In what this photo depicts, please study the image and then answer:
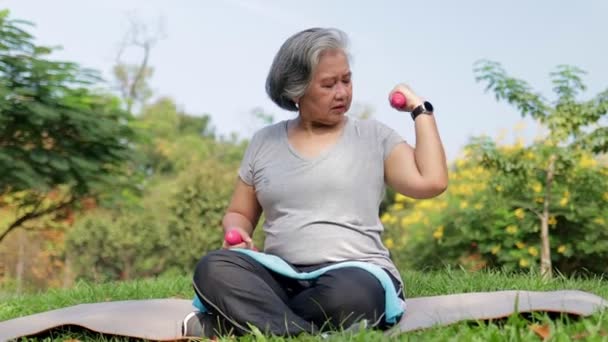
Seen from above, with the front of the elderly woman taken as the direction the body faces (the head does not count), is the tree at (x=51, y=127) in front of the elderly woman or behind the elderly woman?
behind

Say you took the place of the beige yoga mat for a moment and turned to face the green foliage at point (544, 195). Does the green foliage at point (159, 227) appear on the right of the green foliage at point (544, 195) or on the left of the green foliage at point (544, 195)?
left

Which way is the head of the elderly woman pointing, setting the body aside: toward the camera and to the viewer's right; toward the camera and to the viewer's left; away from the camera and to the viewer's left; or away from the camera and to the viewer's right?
toward the camera and to the viewer's right

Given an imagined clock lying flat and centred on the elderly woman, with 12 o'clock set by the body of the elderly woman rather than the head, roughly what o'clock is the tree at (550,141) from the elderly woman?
The tree is roughly at 7 o'clock from the elderly woman.

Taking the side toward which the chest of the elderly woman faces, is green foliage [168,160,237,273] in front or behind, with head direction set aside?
behind

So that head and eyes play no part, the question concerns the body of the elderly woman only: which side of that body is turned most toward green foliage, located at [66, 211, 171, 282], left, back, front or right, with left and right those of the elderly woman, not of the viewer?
back

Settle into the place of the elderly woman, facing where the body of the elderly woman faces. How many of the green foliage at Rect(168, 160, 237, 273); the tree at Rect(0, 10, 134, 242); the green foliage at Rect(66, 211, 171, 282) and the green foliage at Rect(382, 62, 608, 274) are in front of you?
0

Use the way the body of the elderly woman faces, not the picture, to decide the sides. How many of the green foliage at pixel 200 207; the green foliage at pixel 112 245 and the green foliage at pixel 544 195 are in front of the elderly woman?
0

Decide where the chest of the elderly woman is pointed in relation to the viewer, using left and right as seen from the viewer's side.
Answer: facing the viewer

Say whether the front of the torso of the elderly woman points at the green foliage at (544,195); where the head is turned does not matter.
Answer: no

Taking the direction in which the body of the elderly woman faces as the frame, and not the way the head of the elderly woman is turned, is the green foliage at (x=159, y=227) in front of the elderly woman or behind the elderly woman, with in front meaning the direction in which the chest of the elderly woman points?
behind

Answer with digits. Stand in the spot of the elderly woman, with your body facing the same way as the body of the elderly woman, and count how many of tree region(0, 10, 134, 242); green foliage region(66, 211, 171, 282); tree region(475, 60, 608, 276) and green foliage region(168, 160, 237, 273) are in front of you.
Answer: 0

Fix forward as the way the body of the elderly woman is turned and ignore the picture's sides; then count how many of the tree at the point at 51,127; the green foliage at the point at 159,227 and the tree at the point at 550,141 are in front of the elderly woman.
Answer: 0

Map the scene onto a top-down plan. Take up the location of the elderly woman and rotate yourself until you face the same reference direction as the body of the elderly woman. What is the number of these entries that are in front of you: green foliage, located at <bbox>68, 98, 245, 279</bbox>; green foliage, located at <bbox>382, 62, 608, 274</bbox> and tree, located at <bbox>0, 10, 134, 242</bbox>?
0
